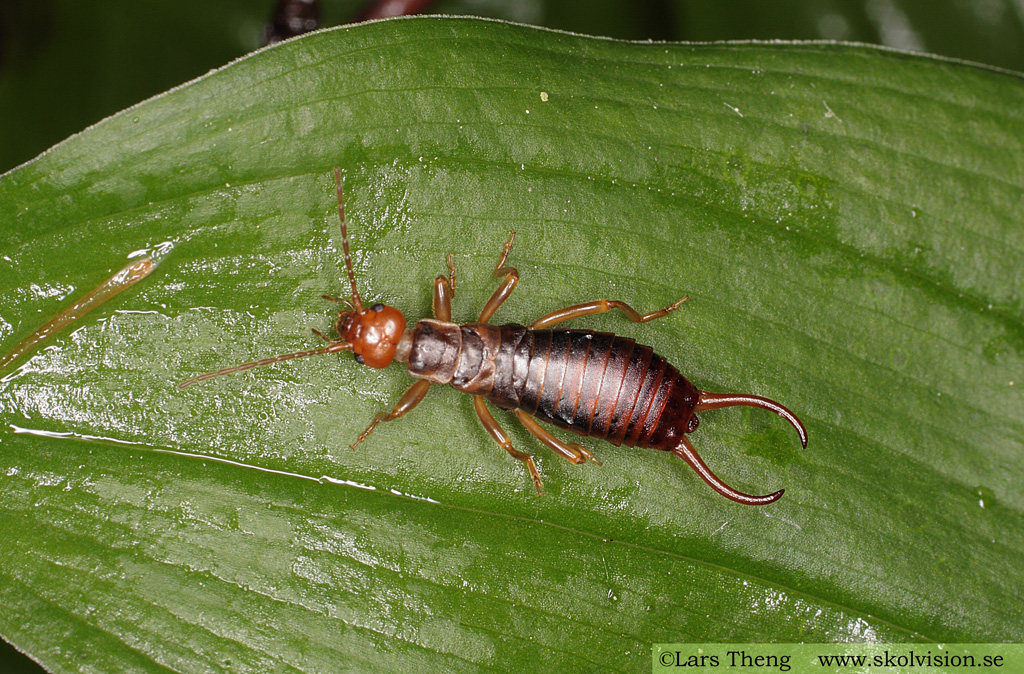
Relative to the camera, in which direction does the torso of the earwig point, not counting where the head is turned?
to the viewer's left
